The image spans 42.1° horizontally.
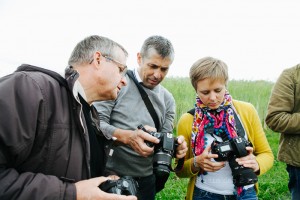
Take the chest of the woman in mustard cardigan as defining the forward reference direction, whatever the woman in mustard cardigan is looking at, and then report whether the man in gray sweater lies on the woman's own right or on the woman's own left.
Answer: on the woman's own right

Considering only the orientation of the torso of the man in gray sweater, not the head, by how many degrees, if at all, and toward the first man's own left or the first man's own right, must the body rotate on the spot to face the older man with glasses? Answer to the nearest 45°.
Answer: approximately 45° to the first man's own right

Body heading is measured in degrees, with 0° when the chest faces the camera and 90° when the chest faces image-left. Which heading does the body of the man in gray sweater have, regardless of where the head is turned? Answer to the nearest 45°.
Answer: approximately 315°

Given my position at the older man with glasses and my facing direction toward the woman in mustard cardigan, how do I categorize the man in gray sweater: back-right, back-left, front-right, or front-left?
front-left

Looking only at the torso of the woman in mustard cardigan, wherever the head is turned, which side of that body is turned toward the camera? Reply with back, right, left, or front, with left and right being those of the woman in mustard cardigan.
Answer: front

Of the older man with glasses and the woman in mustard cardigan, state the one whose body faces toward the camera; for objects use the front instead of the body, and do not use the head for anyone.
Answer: the woman in mustard cardigan

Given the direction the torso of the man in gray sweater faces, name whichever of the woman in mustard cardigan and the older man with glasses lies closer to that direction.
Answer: the woman in mustard cardigan

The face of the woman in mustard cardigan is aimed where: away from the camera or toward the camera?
toward the camera

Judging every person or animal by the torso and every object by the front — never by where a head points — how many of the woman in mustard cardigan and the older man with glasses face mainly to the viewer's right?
1

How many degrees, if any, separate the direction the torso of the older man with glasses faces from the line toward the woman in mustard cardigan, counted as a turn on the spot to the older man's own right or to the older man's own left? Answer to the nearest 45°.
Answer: approximately 45° to the older man's own left

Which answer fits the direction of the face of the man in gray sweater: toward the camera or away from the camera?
toward the camera

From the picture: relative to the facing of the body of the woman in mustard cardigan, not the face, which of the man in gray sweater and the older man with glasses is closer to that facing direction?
the older man with glasses

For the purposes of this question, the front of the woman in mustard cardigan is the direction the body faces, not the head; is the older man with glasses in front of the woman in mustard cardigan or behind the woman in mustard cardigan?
in front

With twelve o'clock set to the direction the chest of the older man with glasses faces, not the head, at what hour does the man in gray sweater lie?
The man in gray sweater is roughly at 10 o'clock from the older man with glasses.

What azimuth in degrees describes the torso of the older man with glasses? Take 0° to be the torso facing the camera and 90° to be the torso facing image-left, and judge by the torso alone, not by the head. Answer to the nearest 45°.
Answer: approximately 270°
